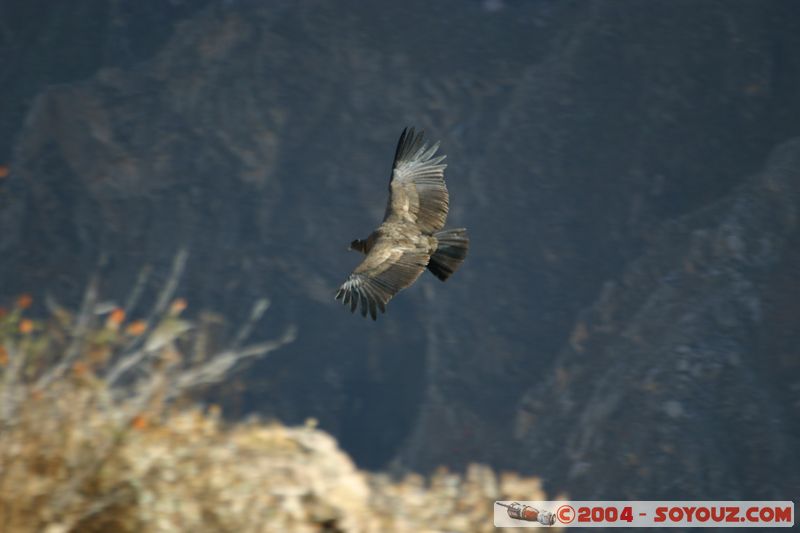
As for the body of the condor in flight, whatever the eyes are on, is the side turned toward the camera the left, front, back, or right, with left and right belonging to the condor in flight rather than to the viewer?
left
